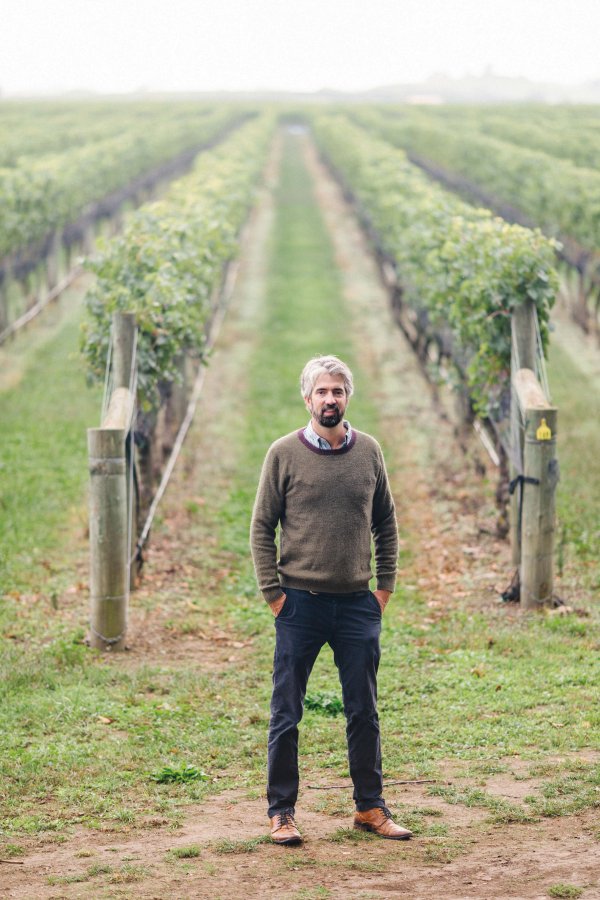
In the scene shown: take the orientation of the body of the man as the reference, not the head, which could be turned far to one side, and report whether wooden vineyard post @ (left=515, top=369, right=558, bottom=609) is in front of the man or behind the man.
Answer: behind

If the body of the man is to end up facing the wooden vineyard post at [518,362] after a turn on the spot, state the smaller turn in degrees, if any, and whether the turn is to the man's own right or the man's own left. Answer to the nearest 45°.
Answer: approximately 180°

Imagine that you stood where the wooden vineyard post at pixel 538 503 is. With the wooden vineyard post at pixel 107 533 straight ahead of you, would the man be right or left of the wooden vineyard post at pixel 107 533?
left

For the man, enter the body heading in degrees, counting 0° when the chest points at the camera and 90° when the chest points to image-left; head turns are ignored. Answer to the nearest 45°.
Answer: approximately 0°
